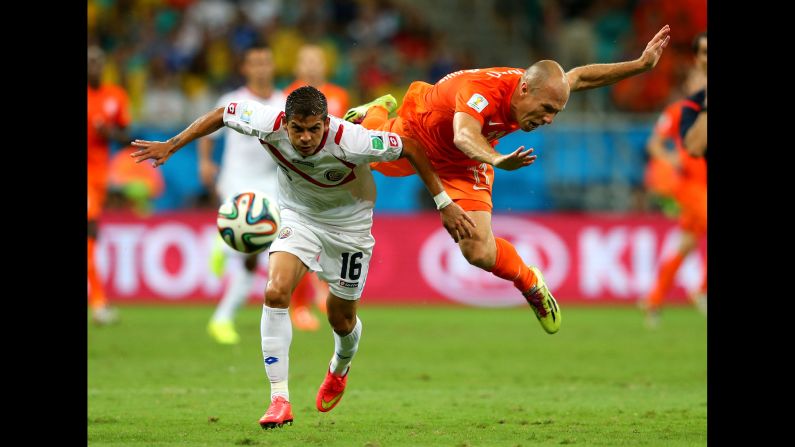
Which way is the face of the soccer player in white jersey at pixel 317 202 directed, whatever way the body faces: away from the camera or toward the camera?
toward the camera

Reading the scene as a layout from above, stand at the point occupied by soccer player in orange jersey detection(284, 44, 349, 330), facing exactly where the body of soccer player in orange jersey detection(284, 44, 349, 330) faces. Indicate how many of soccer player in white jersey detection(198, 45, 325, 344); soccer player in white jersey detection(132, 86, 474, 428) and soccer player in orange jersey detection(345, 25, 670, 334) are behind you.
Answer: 0

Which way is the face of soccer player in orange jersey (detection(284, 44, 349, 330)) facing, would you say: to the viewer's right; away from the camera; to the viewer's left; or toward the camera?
toward the camera

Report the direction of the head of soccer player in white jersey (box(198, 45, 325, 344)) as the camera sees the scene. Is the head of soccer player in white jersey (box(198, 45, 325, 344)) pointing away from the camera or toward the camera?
toward the camera

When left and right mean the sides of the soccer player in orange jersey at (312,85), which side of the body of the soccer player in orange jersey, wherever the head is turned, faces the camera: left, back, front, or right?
front

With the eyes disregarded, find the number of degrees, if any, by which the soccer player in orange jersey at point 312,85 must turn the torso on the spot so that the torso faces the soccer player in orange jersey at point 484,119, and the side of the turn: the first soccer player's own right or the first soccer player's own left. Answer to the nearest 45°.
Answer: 0° — they already face them

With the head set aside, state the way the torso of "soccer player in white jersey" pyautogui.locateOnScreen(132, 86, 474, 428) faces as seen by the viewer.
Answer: toward the camera

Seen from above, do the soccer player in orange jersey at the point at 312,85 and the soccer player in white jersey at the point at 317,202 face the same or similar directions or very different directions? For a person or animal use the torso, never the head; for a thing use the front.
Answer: same or similar directions

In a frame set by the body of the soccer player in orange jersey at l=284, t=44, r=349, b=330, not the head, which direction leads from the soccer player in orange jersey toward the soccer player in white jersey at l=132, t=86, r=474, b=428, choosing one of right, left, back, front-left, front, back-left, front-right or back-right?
front

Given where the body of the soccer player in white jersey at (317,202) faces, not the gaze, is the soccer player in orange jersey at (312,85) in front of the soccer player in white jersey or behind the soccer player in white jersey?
behind

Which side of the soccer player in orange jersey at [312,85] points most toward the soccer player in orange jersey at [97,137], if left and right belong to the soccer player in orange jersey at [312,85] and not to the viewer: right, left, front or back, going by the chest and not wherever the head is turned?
right

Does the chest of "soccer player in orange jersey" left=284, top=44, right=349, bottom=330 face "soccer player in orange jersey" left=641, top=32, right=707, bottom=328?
no

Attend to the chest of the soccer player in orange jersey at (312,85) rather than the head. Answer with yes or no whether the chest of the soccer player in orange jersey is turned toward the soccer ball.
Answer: yes

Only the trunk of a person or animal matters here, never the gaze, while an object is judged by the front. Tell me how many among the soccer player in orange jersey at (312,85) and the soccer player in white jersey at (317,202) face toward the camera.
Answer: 2
